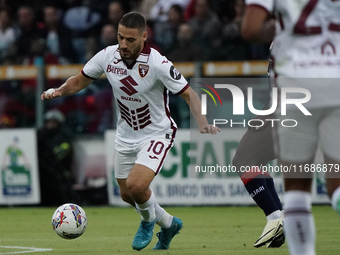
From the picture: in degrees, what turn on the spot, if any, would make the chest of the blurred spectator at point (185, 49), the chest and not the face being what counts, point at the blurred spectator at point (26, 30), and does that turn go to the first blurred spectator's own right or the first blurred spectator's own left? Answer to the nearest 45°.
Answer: approximately 135° to the first blurred spectator's own right

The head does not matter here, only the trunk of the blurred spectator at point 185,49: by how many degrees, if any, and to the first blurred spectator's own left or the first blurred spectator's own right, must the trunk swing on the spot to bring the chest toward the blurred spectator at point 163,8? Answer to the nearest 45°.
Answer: approximately 180°

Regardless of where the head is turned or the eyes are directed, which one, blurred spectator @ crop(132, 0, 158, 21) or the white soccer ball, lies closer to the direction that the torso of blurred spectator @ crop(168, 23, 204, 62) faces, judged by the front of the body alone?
the white soccer ball

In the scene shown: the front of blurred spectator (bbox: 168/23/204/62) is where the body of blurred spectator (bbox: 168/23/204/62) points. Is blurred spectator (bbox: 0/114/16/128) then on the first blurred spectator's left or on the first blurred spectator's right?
on the first blurred spectator's right

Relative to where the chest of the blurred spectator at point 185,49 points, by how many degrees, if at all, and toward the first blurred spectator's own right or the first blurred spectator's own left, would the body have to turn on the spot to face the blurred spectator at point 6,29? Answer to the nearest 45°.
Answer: approximately 135° to the first blurred spectator's own right

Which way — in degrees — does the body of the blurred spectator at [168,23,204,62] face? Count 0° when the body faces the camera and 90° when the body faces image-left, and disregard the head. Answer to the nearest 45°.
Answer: approximately 0°

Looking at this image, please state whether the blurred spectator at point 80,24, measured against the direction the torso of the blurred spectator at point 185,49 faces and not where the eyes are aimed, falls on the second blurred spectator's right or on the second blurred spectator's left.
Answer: on the second blurred spectator's right

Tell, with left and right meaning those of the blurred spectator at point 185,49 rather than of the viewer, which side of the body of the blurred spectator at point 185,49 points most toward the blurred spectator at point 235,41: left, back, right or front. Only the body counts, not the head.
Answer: left

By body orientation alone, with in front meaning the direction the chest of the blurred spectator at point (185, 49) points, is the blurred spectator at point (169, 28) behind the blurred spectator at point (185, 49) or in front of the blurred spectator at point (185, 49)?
behind

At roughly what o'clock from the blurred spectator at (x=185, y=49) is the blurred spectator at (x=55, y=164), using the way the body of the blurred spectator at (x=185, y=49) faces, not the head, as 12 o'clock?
the blurred spectator at (x=55, y=164) is roughly at 2 o'clock from the blurred spectator at (x=185, y=49).

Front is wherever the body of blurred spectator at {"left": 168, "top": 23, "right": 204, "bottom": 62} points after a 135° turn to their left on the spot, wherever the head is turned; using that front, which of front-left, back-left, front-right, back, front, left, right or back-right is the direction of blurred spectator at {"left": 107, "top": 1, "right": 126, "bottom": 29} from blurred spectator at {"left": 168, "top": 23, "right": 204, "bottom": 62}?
left
